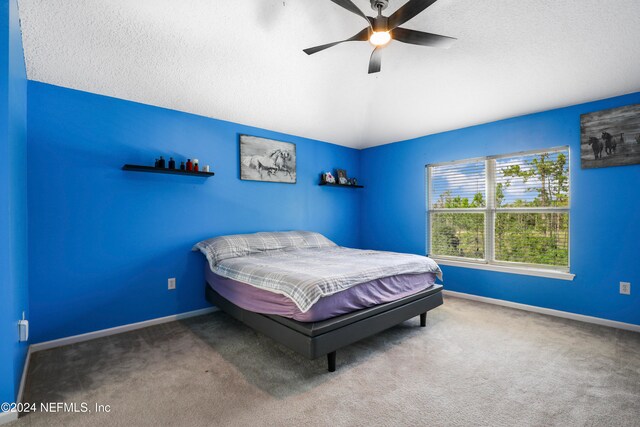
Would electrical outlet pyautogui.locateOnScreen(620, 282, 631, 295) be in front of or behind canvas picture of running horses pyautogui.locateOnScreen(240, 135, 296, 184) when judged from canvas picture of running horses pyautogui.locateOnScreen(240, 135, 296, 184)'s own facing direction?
in front

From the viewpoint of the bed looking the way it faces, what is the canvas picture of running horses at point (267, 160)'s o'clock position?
The canvas picture of running horses is roughly at 7 o'clock from the bed.

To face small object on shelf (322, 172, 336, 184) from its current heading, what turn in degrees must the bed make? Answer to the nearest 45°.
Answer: approximately 135° to its left

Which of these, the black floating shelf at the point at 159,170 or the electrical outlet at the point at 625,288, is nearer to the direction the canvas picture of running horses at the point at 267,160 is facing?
the electrical outlet

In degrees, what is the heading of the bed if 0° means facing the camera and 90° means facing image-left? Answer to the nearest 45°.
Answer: approximately 315°

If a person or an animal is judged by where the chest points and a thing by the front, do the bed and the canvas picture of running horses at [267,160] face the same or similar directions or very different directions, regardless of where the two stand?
same or similar directions

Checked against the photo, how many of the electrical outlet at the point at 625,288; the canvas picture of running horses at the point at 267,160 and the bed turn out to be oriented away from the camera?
0

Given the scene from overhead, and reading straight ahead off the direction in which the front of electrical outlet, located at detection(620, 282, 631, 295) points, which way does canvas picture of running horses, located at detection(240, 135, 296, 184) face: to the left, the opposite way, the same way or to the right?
to the left

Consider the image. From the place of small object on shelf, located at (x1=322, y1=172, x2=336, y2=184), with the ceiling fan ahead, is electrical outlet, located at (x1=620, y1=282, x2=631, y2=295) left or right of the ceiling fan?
left

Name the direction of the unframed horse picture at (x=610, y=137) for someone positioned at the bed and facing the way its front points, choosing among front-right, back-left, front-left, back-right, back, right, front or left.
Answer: front-left

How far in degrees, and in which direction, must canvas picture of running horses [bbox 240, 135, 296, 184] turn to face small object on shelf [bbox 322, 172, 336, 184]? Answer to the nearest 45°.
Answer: approximately 90° to its left

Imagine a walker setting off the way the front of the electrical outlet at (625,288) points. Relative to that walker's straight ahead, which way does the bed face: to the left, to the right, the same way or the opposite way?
to the left

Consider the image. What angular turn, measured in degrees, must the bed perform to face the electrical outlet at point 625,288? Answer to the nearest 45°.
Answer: approximately 45° to its left

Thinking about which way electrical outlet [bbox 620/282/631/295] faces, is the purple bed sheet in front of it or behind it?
in front
